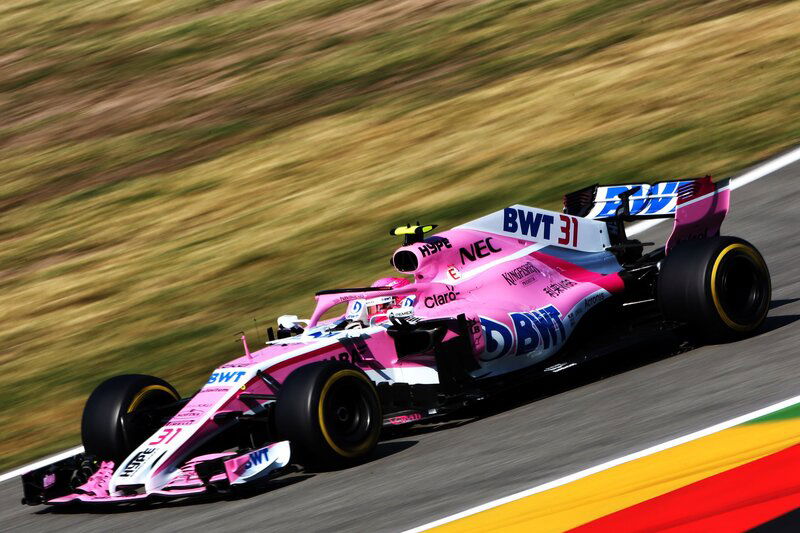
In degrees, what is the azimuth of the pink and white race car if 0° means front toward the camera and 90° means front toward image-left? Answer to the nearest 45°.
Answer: approximately 45°
